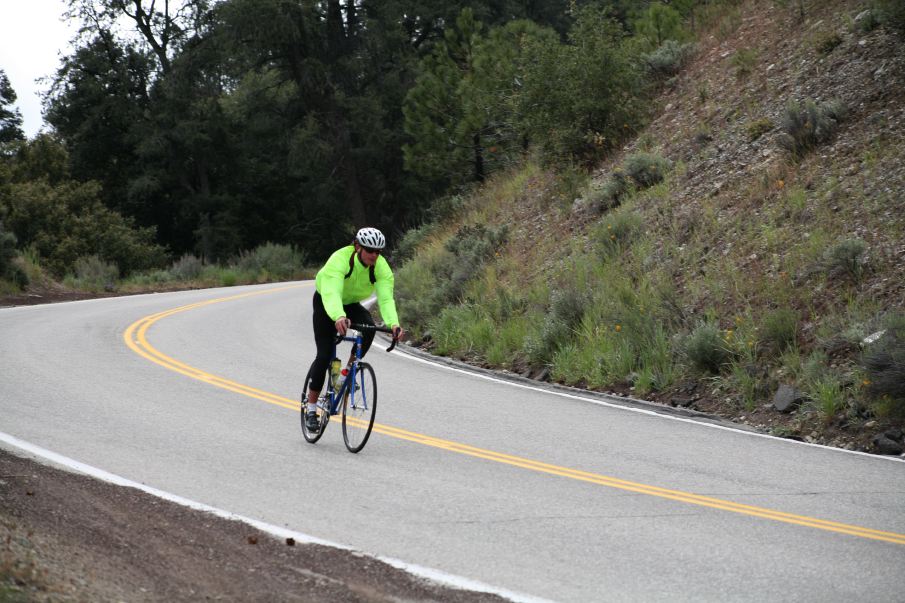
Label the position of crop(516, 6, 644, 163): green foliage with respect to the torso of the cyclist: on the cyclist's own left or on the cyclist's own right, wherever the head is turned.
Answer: on the cyclist's own left

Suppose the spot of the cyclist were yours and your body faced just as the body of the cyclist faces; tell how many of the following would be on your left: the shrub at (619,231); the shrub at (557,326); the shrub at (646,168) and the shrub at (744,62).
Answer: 4

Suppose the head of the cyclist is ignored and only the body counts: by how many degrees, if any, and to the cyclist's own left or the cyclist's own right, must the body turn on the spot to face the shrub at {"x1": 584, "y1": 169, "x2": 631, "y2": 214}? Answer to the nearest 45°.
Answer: approximately 90° to the cyclist's own left

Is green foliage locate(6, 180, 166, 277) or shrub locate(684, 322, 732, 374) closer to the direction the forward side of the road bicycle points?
the shrub

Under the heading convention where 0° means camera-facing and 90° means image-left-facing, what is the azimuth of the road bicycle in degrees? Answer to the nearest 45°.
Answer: approximately 315°

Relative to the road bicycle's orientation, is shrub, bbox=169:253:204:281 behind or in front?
behind

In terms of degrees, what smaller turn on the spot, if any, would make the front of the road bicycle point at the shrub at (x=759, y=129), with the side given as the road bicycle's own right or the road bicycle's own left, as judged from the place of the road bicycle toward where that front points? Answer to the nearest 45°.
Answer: approximately 90° to the road bicycle's own left

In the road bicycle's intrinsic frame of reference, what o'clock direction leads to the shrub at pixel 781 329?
The shrub is roughly at 10 o'clock from the road bicycle.

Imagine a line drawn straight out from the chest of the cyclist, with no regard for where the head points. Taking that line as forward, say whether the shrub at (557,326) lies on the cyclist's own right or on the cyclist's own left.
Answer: on the cyclist's own left

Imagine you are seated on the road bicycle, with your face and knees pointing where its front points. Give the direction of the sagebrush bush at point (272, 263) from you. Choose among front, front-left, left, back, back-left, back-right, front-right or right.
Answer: back-left

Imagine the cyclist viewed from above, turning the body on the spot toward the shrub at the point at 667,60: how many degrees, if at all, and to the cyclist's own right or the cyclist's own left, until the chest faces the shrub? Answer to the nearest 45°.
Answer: approximately 90° to the cyclist's own left

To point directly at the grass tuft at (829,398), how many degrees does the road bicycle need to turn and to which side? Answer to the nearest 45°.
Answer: approximately 45° to its left
